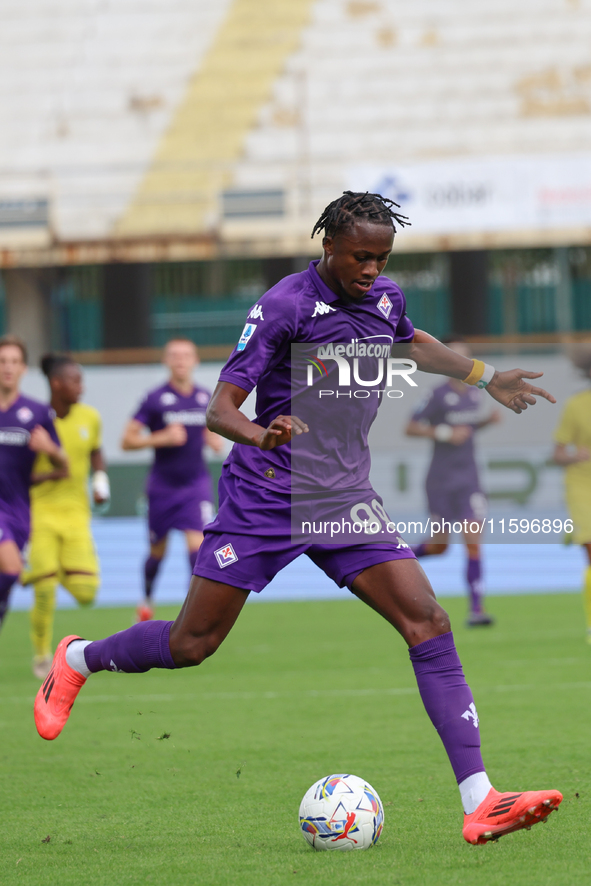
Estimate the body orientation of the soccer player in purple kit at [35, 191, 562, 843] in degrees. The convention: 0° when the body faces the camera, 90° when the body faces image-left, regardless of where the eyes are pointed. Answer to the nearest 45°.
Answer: approximately 315°

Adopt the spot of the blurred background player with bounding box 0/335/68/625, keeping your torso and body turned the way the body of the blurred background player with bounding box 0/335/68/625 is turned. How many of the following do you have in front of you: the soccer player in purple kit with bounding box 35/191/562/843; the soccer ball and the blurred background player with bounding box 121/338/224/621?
2

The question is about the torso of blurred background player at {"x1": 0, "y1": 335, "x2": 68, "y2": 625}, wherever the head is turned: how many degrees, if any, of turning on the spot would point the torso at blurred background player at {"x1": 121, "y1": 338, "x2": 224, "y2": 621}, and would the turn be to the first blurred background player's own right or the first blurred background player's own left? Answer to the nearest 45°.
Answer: approximately 135° to the first blurred background player's own left

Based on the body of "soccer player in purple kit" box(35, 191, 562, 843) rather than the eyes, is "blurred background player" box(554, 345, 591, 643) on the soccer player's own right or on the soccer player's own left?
on the soccer player's own left
